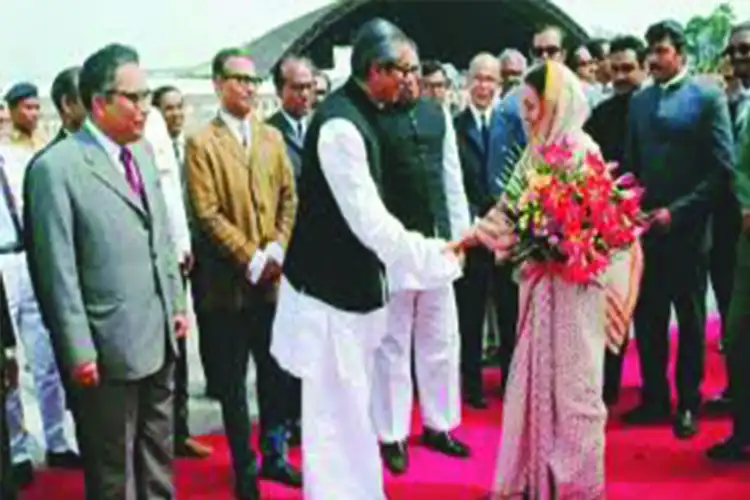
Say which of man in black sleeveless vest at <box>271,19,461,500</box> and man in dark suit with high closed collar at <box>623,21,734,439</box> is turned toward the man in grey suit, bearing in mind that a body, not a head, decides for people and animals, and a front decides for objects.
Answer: the man in dark suit with high closed collar

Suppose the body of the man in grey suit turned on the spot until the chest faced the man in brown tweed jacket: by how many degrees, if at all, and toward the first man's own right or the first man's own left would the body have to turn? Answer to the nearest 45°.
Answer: approximately 90° to the first man's own left

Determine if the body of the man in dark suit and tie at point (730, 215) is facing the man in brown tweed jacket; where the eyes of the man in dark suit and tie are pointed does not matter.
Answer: yes

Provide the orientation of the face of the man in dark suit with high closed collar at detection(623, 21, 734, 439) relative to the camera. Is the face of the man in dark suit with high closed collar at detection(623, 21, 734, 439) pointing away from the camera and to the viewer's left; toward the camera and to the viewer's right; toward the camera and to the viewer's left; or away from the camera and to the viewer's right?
toward the camera and to the viewer's left

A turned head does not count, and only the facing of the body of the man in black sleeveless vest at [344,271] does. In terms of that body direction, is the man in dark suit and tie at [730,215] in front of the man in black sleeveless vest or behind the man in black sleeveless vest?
in front

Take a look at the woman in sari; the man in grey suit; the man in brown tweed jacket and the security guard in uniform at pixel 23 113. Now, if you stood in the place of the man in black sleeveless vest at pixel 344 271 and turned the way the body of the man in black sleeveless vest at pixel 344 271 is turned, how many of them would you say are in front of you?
1

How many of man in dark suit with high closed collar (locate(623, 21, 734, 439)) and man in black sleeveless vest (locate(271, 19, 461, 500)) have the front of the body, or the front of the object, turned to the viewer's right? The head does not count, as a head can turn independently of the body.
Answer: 1

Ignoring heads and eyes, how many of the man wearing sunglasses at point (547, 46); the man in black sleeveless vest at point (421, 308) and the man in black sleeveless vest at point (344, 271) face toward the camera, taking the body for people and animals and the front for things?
2

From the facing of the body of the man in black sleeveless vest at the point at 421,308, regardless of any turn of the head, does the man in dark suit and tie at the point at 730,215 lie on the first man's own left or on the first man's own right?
on the first man's own left
